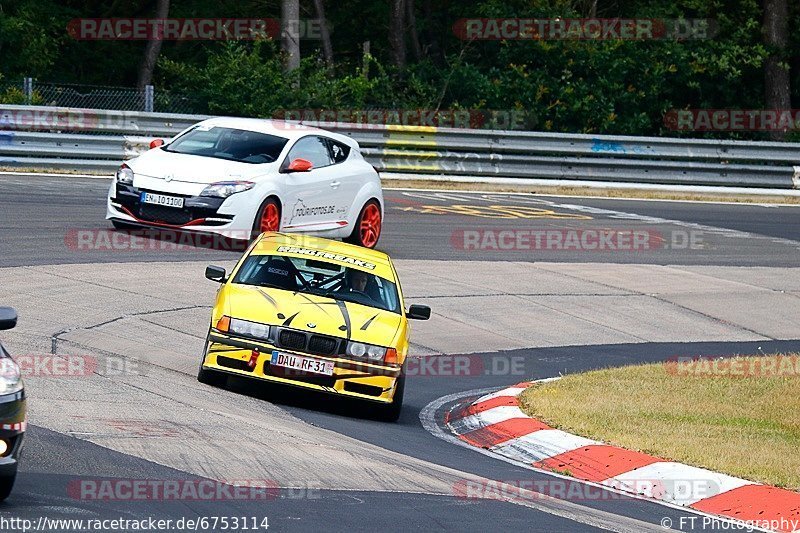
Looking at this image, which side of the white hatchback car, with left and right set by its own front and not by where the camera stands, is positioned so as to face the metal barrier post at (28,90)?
right

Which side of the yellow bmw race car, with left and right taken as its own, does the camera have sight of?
front

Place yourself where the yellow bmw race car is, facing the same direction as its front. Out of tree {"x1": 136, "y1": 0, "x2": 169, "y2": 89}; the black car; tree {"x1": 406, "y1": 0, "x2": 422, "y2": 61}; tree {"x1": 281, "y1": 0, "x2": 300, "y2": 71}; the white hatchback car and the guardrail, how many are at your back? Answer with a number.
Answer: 5

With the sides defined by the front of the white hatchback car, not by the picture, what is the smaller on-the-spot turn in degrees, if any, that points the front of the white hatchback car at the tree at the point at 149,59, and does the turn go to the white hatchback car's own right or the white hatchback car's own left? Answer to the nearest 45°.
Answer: approximately 135° to the white hatchback car's own right

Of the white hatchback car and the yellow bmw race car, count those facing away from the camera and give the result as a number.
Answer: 0

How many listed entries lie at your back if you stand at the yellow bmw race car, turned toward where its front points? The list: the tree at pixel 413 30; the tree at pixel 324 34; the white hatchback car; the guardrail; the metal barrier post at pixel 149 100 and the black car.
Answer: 5

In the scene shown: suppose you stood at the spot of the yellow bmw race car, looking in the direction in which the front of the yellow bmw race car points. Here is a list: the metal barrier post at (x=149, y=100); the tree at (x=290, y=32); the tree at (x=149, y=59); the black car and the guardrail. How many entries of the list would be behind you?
4

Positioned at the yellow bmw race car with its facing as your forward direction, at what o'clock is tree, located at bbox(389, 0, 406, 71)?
The tree is roughly at 6 o'clock from the yellow bmw race car.

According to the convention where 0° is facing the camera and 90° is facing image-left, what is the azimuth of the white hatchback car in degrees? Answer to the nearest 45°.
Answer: approximately 45°

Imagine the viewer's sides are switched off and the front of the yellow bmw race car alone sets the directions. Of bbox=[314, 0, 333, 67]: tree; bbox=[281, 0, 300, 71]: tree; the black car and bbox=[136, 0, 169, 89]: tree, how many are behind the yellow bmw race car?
3

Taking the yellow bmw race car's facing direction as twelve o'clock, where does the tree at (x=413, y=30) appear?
The tree is roughly at 6 o'clock from the yellow bmw race car.

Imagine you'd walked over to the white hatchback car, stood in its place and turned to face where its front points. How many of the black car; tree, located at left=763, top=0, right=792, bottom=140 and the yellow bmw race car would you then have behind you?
1

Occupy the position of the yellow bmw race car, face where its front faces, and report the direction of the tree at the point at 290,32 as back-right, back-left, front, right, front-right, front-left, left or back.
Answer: back

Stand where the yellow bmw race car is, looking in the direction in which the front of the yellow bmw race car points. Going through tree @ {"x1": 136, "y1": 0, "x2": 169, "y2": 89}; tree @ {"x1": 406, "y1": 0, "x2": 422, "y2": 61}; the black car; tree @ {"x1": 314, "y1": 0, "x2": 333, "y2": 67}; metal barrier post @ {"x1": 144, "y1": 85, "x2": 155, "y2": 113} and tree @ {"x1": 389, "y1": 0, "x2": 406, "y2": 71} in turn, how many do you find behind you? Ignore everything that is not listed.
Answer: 5

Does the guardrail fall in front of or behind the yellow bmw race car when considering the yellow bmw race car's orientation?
behind

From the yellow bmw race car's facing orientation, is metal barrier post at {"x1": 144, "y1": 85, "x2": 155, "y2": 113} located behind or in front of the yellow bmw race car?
behind
